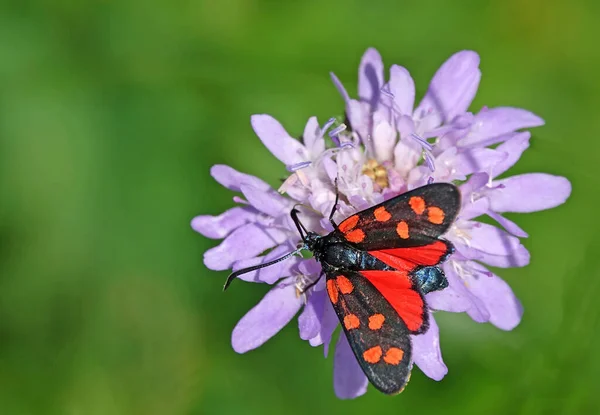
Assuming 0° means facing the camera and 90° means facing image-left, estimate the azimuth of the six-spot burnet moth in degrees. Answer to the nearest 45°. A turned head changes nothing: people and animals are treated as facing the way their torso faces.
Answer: approximately 90°
